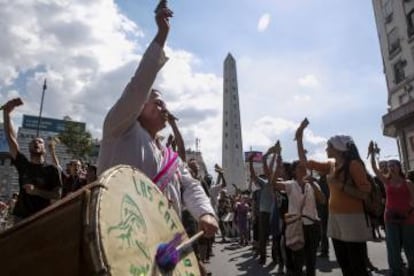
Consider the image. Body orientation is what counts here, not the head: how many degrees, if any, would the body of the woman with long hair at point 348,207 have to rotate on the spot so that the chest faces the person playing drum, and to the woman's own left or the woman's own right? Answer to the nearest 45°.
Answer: approximately 45° to the woman's own left

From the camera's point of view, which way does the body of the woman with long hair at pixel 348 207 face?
to the viewer's left

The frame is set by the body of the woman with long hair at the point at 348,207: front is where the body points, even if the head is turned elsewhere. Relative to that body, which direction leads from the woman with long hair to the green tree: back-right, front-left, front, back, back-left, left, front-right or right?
front-right

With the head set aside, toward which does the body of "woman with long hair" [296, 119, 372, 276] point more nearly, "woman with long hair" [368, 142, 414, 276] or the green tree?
the green tree

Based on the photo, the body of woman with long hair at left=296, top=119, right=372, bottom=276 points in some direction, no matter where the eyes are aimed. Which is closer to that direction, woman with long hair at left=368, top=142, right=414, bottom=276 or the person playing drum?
the person playing drum

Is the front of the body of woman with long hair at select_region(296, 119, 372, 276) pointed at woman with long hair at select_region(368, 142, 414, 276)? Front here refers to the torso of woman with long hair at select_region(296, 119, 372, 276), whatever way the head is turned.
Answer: no

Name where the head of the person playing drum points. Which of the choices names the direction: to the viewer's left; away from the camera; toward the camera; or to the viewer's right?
to the viewer's right

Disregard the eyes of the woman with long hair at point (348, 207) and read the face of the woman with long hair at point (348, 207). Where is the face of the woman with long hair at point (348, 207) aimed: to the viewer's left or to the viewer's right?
to the viewer's left
